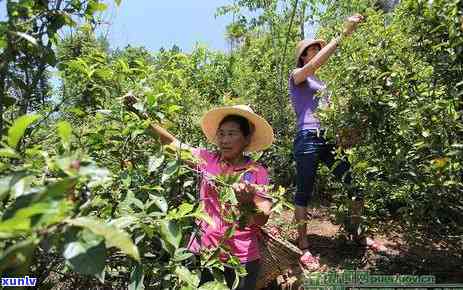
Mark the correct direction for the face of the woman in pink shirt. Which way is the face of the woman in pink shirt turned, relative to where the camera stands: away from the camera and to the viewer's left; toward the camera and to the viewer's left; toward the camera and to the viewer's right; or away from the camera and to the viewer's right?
toward the camera and to the viewer's left

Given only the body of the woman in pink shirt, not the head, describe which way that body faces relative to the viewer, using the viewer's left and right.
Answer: facing the viewer and to the left of the viewer

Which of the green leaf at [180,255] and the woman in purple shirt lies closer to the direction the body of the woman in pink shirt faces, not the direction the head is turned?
the green leaf

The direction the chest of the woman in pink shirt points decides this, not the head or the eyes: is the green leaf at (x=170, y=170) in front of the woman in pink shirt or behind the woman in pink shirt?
in front
